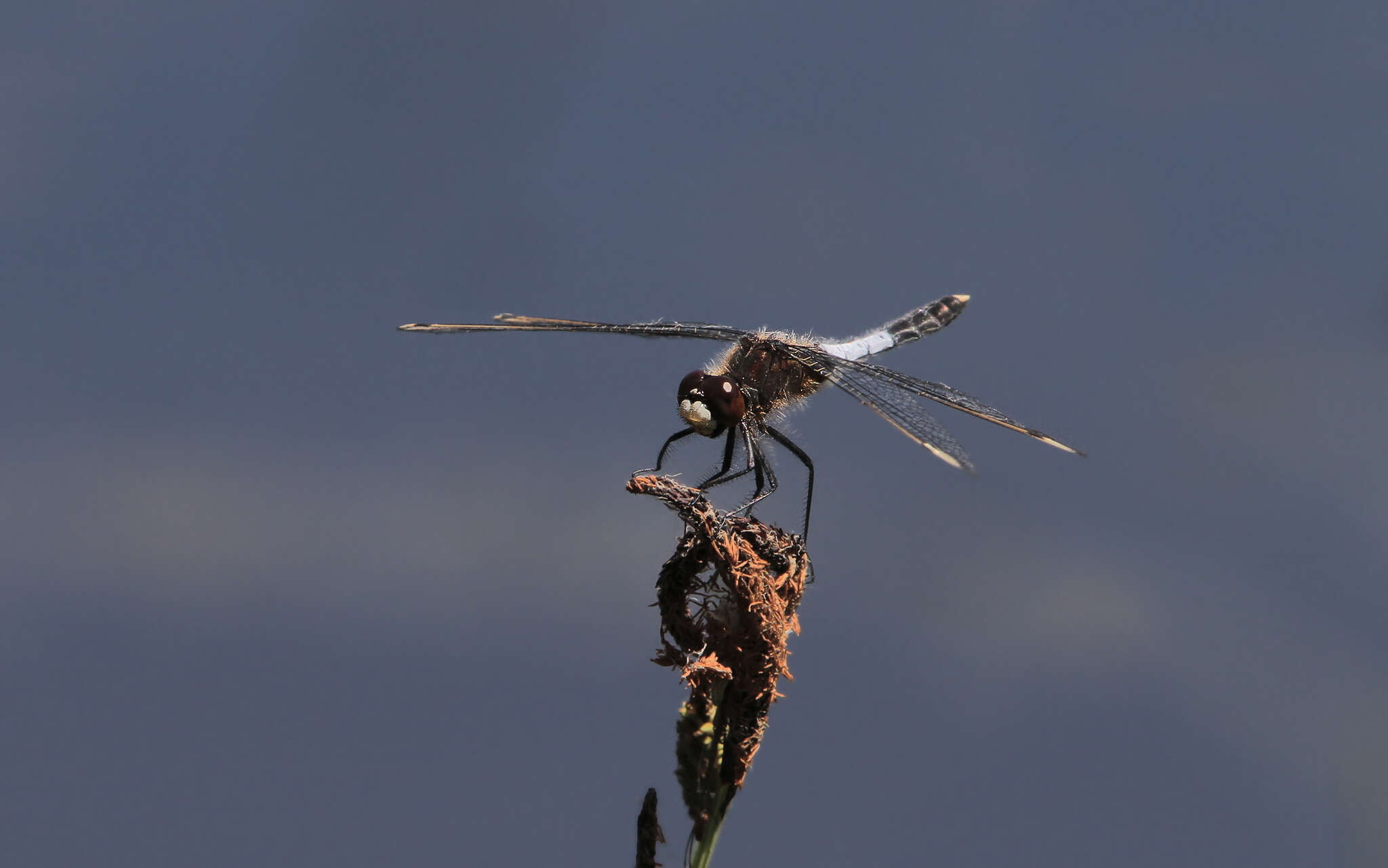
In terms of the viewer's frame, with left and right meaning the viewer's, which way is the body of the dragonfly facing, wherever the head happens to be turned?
facing the viewer and to the left of the viewer
